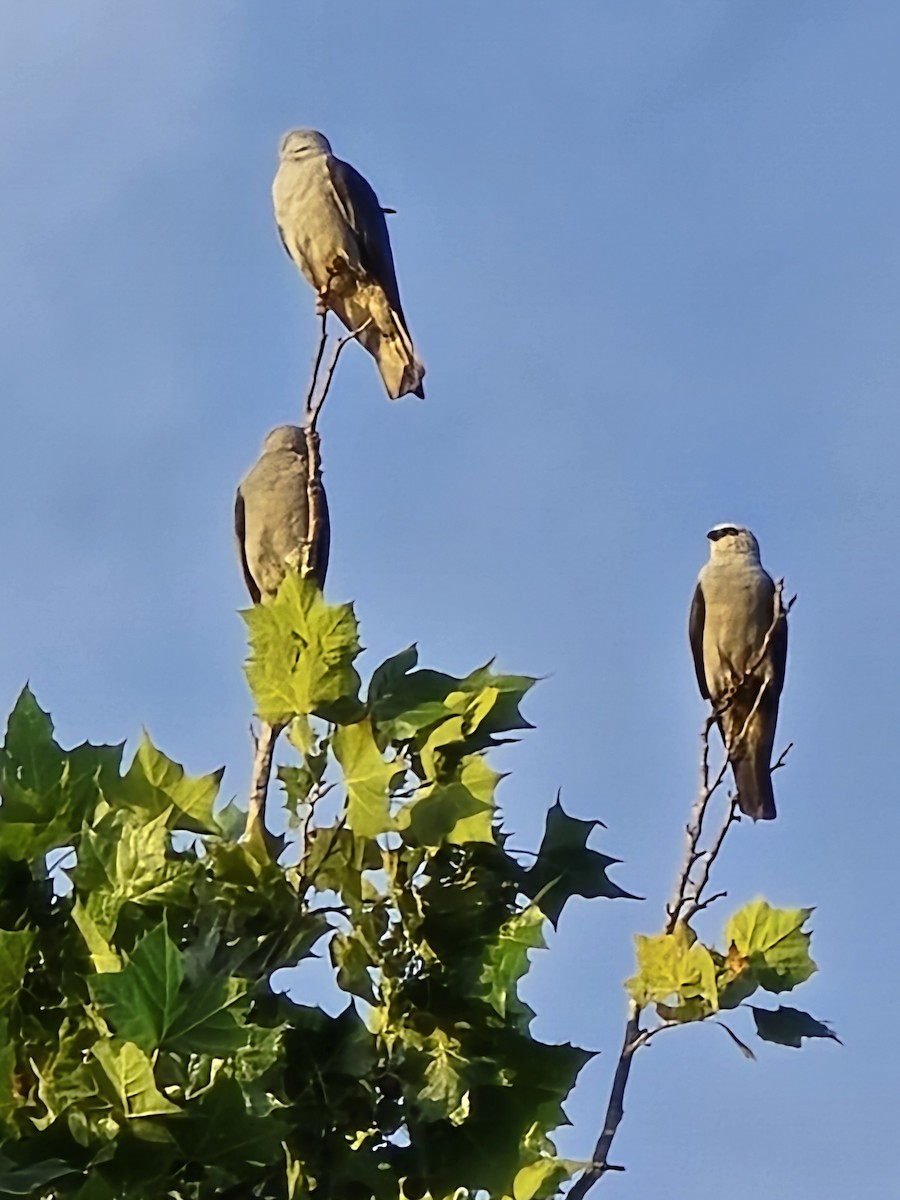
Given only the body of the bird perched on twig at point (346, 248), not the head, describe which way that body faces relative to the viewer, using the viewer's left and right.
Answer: facing the viewer and to the left of the viewer
